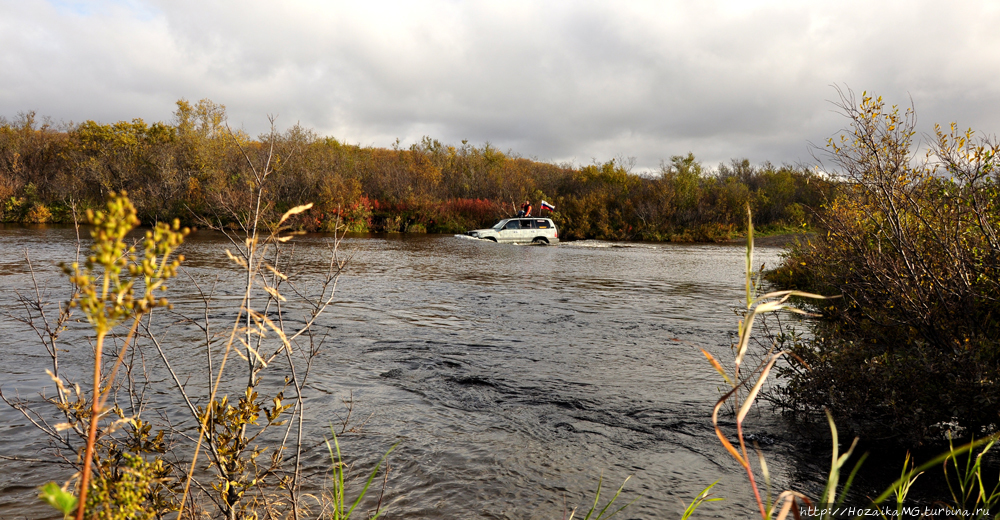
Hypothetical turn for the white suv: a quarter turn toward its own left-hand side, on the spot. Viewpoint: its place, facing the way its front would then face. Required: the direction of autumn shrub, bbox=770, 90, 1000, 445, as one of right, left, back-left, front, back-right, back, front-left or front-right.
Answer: front

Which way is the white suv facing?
to the viewer's left
